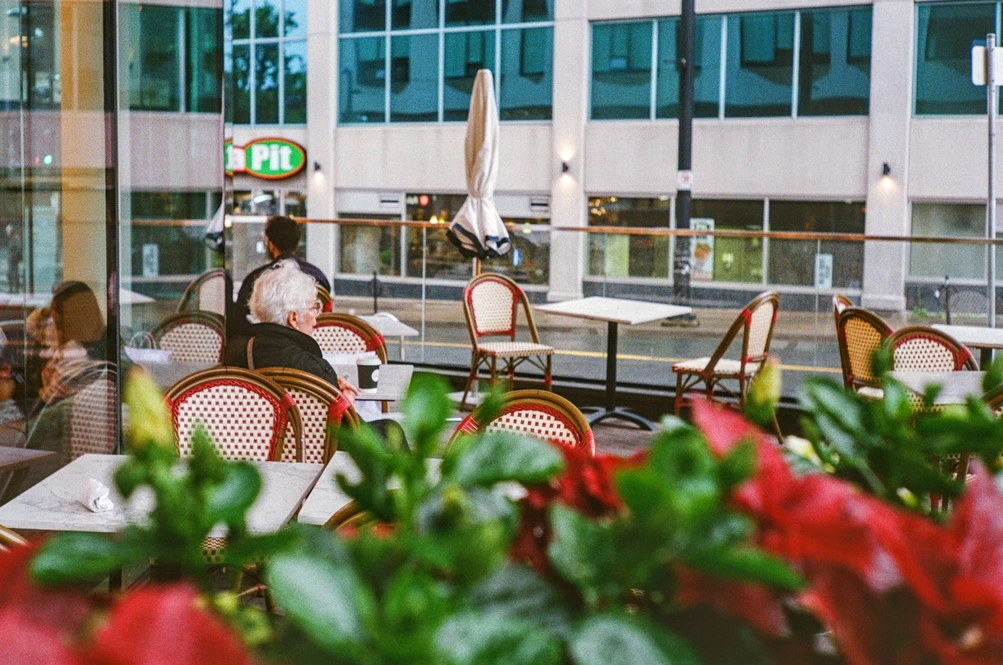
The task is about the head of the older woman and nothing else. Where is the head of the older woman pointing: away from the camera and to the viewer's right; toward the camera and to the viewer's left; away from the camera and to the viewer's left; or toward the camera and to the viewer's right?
away from the camera and to the viewer's right

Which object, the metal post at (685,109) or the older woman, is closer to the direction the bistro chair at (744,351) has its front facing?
the older woman

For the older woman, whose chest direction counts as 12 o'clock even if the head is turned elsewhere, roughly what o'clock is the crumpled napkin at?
The crumpled napkin is roughly at 5 o'clock from the older woman.

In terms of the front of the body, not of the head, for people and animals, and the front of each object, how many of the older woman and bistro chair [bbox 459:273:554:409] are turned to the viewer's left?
0

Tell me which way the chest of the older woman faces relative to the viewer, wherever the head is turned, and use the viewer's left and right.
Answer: facing away from the viewer and to the right of the viewer

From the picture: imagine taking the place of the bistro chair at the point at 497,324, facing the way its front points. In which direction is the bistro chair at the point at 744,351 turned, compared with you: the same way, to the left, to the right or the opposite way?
to the right

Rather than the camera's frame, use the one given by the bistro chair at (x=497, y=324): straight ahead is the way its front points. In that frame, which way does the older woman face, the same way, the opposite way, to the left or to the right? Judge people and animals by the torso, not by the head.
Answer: to the left

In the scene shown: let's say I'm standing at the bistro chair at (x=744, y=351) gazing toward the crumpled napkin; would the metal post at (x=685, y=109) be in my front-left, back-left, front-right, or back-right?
back-right
